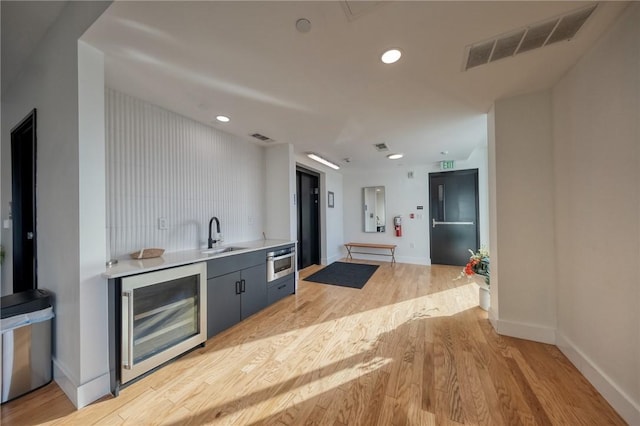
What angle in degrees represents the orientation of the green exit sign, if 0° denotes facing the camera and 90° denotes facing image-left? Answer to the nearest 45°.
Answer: approximately 0°

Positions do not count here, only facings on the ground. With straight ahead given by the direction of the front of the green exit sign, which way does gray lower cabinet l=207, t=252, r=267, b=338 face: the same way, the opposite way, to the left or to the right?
to the left

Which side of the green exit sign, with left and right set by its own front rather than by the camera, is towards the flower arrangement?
front

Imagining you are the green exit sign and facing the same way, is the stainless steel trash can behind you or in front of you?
in front

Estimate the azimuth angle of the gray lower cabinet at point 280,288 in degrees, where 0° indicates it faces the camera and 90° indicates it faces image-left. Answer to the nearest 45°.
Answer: approximately 315°

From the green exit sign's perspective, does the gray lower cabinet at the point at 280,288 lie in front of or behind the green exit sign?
in front

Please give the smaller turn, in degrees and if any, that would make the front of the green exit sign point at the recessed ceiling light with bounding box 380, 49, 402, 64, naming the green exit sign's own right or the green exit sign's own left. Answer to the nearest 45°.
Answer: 0° — it already faces it

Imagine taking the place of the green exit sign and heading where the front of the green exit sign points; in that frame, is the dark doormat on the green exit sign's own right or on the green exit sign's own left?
on the green exit sign's own right

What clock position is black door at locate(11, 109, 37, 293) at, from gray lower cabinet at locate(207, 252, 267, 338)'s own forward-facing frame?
The black door is roughly at 5 o'clock from the gray lower cabinet.

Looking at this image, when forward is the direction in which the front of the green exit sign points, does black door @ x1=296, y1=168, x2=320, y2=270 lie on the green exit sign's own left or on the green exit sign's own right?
on the green exit sign's own right

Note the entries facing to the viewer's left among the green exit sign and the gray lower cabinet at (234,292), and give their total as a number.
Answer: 0

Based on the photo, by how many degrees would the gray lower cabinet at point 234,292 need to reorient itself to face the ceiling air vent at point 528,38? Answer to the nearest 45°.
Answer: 0° — it already faces it

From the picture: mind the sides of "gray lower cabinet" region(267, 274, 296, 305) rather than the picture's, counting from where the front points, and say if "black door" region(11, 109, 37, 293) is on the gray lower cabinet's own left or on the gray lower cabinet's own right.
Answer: on the gray lower cabinet's own right

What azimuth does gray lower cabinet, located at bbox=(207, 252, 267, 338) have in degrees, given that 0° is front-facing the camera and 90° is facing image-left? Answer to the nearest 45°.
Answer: approximately 315°

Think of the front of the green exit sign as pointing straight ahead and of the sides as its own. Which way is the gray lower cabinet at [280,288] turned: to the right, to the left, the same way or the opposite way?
to the left
